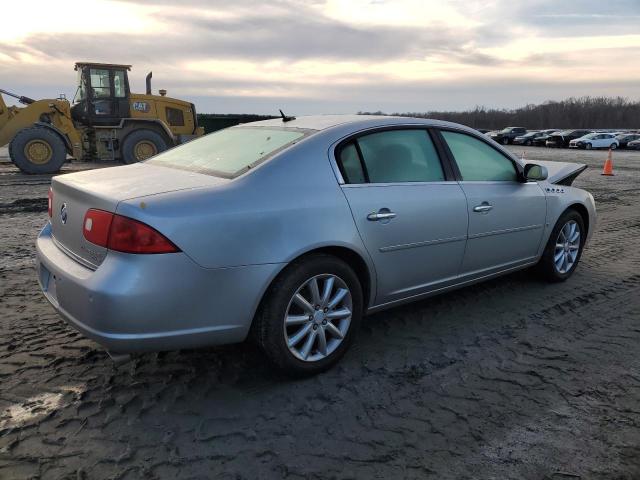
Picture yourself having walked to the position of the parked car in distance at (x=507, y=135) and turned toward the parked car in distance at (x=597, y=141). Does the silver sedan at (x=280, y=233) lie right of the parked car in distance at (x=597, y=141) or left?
right

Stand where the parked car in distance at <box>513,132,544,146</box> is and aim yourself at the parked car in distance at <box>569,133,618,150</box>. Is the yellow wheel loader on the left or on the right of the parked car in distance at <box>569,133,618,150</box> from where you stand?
right

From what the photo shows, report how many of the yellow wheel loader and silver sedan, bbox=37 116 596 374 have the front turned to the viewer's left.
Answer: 1

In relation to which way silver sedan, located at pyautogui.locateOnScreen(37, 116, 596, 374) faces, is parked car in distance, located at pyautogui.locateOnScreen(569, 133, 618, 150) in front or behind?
in front

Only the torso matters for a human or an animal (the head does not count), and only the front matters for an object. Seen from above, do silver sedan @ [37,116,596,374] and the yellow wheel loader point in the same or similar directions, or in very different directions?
very different directions

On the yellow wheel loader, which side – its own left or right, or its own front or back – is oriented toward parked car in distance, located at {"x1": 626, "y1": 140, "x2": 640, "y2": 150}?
back

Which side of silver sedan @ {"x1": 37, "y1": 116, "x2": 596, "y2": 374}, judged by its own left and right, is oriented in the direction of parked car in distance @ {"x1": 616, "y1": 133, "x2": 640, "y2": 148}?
front

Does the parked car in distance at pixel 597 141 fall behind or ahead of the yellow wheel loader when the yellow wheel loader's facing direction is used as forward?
behind

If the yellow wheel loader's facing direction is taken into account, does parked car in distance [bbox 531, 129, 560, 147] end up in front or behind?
behind

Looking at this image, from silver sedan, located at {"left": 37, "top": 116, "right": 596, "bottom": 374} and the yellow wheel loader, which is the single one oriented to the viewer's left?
the yellow wheel loader

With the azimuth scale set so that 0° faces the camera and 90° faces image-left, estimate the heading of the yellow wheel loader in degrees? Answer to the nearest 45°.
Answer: approximately 90°

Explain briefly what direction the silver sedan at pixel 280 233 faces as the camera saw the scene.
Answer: facing away from the viewer and to the right of the viewer
